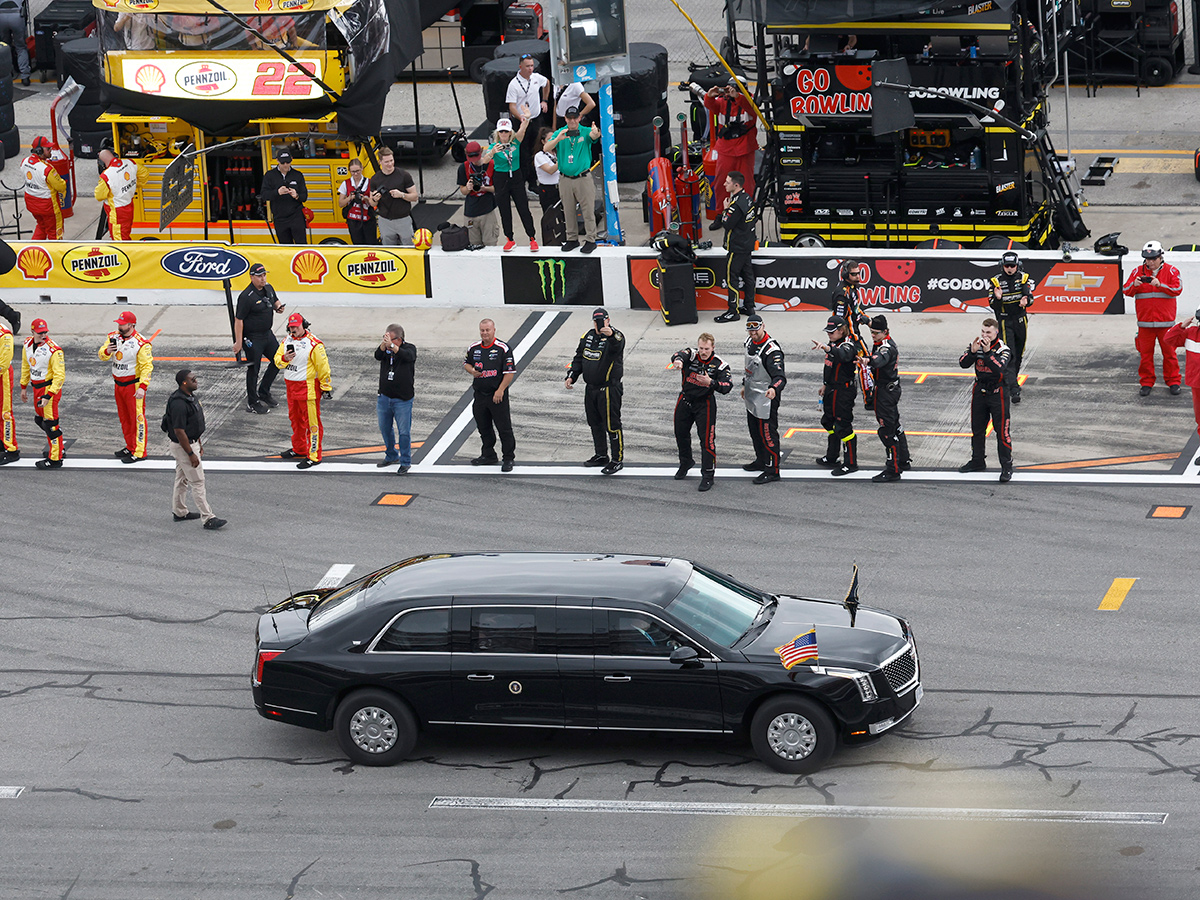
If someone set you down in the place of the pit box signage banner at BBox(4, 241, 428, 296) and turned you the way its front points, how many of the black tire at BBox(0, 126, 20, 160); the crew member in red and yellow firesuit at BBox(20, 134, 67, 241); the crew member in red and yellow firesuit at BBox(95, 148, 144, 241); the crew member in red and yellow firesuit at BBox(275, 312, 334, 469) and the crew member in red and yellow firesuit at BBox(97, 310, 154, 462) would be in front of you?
2

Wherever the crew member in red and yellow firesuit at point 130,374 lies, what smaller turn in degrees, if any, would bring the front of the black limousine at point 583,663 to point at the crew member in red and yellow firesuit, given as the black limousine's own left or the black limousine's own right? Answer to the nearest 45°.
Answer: approximately 135° to the black limousine's own left

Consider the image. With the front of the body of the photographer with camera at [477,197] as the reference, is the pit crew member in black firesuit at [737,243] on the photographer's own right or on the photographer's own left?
on the photographer's own left

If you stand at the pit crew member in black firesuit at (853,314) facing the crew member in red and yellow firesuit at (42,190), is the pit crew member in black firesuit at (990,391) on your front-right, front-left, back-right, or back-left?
back-left

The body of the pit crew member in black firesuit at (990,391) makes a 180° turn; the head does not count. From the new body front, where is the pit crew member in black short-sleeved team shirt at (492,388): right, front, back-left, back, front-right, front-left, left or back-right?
back-left

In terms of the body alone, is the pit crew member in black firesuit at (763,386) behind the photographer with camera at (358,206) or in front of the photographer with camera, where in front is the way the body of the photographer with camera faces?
in front

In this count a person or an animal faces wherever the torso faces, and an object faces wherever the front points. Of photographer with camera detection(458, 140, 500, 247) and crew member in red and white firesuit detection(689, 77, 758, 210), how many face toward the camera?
2

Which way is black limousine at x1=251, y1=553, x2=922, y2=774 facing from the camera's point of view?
to the viewer's right

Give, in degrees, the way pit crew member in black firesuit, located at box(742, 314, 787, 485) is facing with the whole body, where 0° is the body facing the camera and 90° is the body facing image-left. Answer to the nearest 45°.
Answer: approximately 45°

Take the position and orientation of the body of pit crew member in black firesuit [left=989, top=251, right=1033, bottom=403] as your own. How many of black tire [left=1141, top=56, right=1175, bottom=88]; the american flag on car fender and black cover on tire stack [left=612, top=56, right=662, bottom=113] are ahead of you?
1
